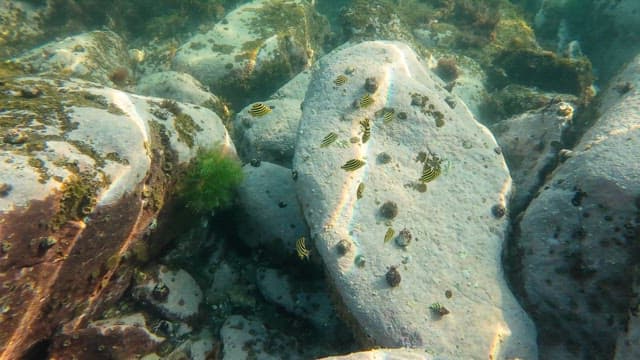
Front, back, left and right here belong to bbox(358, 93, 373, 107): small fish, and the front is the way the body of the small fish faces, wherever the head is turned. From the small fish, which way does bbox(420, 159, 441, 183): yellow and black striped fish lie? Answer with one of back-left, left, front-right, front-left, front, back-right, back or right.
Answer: back-left

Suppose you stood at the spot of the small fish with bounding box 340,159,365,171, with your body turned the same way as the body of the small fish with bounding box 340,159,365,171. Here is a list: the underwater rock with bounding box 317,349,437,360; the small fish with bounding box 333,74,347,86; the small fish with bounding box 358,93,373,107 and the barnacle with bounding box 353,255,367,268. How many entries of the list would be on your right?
2

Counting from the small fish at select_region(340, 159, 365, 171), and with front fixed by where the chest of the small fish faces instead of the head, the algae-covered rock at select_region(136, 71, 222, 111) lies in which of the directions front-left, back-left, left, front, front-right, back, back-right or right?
front-right

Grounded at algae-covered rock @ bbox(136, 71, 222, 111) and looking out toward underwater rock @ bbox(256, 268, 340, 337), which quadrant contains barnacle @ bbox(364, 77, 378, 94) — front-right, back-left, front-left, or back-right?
front-left

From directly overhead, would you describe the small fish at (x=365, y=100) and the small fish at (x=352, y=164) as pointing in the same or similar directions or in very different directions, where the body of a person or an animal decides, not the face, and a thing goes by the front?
same or similar directions

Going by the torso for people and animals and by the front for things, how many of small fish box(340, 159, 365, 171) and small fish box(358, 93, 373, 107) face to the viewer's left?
2

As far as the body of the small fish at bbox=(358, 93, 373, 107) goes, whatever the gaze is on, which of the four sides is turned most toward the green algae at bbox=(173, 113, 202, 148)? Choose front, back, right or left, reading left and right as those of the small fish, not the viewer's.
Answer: front

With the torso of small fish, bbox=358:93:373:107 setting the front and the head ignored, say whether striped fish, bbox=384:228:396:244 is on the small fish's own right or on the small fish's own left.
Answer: on the small fish's own left

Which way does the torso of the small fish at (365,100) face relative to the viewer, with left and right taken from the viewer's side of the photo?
facing to the left of the viewer

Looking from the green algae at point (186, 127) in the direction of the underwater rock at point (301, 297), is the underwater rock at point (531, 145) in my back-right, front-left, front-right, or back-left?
front-left

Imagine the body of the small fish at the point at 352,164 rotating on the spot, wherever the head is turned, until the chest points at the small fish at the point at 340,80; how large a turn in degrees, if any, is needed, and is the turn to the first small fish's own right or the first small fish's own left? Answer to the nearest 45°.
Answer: approximately 90° to the first small fish's own right

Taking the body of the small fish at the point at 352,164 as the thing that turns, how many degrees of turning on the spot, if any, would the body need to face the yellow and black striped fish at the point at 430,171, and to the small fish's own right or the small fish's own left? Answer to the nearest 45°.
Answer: approximately 180°

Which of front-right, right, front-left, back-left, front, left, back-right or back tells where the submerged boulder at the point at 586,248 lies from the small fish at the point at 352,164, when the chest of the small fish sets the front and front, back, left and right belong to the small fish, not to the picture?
back

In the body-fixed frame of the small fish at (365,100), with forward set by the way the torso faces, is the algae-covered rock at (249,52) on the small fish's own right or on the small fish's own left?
on the small fish's own right

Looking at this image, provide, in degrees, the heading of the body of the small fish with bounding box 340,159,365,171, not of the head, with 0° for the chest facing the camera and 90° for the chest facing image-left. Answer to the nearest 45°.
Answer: approximately 90°

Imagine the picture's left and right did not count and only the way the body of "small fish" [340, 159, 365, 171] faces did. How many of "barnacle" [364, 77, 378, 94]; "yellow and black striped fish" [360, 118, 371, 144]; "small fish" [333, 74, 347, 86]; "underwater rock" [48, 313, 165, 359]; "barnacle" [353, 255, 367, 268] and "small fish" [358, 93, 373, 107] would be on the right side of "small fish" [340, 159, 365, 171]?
4

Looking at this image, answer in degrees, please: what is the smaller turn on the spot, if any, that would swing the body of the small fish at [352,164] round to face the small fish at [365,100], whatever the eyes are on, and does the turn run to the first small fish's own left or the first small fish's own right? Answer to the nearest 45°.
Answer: approximately 90° to the first small fish's own right
